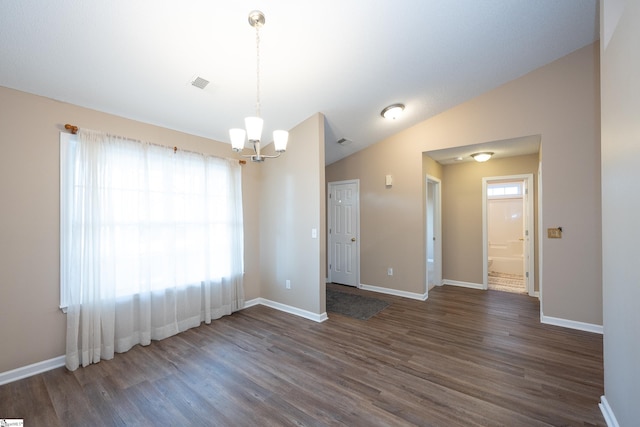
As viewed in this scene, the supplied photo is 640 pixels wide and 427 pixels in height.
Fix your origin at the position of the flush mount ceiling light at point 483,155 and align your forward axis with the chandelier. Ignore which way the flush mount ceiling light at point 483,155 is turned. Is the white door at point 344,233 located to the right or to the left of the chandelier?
right

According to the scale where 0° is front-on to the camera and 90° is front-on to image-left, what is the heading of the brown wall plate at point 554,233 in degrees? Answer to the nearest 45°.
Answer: approximately 0°

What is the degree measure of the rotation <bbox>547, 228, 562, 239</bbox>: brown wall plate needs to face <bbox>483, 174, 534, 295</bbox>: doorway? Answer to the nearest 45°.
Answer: approximately 180°

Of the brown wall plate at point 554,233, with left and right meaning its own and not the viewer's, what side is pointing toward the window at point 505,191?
back

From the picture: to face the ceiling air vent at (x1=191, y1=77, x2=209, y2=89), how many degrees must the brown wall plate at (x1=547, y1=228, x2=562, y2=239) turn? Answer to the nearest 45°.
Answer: approximately 45° to its right

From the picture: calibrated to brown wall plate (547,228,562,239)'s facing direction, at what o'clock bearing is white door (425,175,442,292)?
The white door is roughly at 4 o'clock from the brown wall plate.

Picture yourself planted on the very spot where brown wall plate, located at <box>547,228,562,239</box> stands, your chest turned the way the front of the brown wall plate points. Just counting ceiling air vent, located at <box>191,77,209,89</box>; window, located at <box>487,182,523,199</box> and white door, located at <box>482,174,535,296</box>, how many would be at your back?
2

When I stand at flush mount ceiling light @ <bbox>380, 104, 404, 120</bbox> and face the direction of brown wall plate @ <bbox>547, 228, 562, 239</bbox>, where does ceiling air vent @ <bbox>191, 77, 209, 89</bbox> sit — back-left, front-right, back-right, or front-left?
back-right

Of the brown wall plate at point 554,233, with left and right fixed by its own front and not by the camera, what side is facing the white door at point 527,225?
back
